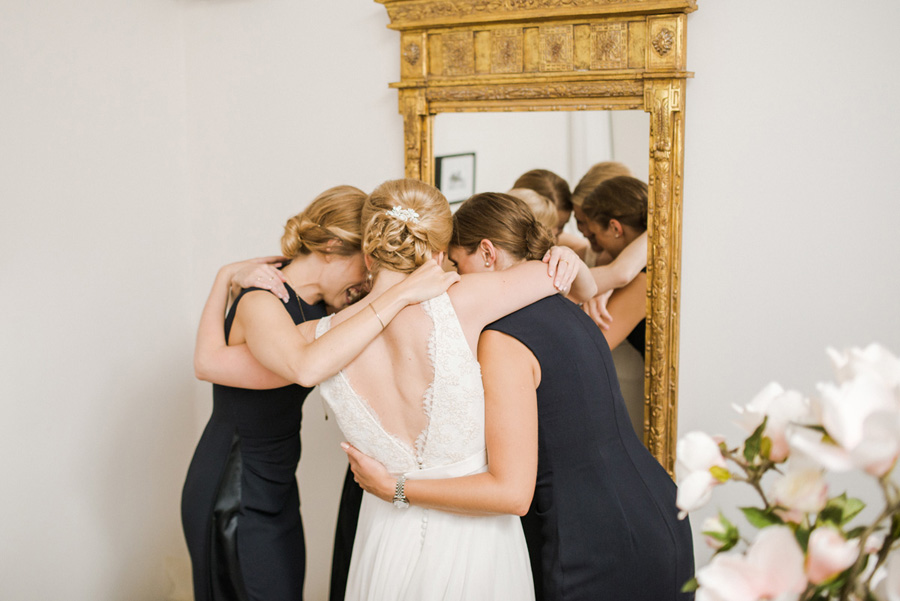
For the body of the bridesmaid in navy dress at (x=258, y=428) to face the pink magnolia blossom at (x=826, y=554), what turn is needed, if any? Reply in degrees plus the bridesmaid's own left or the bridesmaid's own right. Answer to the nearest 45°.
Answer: approximately 90° to the bridesmaid's own right

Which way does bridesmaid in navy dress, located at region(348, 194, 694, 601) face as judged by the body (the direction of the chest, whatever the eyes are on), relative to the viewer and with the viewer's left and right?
facing away from the viewer and to the left of the viewer

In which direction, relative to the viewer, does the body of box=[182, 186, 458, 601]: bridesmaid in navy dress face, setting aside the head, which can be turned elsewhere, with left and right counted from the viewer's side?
facing to the right of the viewer

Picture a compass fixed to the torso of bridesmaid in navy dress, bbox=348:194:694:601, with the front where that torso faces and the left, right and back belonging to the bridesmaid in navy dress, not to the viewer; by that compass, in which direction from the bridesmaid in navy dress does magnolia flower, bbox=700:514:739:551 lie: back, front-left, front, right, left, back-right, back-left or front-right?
back-left

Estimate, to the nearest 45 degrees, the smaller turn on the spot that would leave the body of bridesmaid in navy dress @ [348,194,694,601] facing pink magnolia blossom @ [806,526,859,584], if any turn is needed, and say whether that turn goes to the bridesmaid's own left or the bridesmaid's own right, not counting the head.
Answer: approximately 135° to the bridesmaid's own left

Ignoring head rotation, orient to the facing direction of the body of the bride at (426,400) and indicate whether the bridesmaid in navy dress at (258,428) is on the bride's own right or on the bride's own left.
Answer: on the bride's own left

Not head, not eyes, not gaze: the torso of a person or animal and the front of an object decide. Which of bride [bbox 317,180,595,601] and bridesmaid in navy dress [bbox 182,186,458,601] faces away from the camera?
the bride

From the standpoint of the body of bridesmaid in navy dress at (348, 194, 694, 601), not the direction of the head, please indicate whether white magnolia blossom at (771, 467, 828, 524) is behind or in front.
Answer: behind

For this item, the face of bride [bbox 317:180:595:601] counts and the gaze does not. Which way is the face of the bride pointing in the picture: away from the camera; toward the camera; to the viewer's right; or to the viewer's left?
away from the camera

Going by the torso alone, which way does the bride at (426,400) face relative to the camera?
away from the camera
